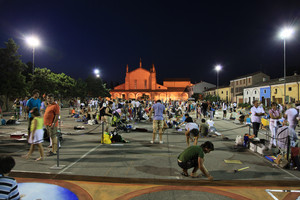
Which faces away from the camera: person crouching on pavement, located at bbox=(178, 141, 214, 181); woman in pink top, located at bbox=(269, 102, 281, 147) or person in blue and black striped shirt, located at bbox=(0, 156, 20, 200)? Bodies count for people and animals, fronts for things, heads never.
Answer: the person in blue and black striped shirt

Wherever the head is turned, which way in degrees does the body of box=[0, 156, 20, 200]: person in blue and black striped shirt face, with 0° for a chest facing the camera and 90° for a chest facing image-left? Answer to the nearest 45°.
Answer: approximately 180°

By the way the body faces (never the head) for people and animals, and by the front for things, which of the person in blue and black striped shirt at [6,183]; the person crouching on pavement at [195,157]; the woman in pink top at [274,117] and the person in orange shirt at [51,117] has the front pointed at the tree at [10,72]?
the person in blue and black striped shirt

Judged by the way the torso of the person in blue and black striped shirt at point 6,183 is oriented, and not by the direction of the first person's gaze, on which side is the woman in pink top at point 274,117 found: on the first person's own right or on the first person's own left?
on the first person's own right

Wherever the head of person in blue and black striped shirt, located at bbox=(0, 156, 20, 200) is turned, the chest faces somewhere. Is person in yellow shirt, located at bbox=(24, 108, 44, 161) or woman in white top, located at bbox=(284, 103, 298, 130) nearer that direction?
the person in yellow shirt

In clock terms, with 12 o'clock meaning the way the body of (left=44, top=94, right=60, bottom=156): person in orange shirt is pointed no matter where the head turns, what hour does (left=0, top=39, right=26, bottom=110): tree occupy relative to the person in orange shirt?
The tree is roughly at 4 o'clock from the person in orange shirt.

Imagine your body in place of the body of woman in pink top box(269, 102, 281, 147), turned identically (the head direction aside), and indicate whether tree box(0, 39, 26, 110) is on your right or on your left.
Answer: on your right
